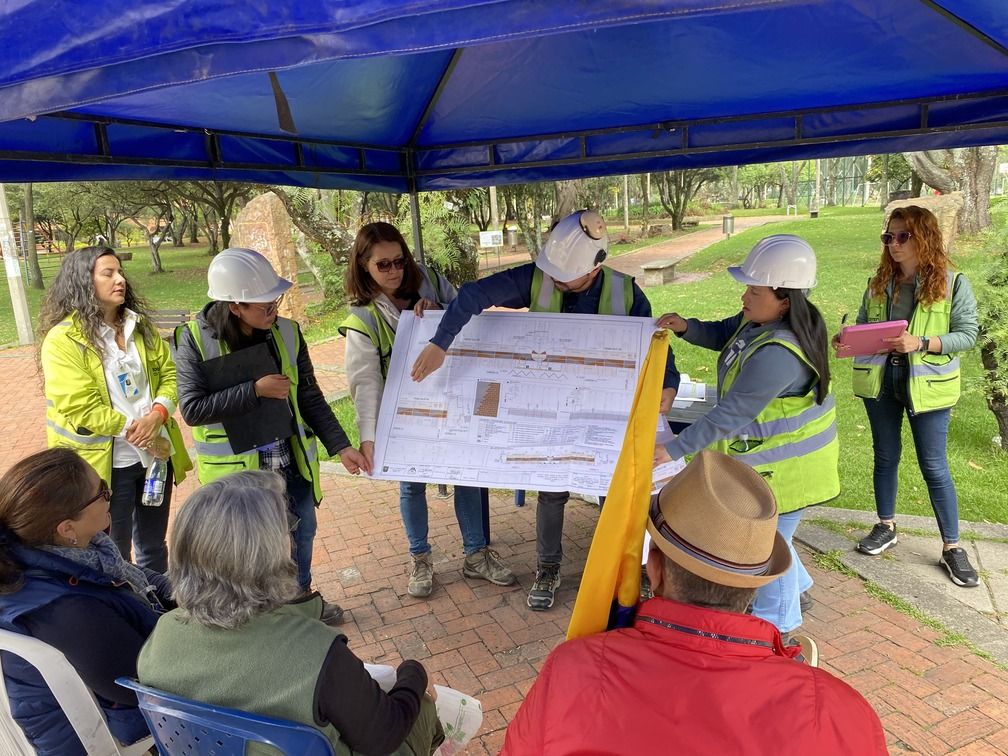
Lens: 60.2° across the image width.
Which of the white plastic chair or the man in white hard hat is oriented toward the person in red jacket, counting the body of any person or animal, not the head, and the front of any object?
the man in white hard hat

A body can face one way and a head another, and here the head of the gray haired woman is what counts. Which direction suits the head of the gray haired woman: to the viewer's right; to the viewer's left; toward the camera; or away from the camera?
away from the camera

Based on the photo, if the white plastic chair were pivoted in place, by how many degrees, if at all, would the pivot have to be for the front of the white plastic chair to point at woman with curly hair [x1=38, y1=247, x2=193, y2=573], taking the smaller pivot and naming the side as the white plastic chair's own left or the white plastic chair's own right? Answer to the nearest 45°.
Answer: approximately 45° to the white plastic chair's own left

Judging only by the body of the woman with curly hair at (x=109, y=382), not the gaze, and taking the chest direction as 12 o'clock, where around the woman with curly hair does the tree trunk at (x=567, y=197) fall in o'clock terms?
The tree trunk is roughly at 9 o'clock from the woman with curly hair.

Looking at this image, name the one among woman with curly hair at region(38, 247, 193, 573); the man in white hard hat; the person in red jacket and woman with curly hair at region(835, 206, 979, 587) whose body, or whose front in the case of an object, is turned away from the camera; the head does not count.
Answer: the person in red jacket

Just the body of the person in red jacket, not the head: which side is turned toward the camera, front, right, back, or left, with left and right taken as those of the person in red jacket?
back

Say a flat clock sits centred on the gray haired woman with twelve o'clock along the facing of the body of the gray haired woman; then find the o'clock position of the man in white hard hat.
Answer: The man in white hard hat is roughly at 12 o'clock from the gray haired woman.

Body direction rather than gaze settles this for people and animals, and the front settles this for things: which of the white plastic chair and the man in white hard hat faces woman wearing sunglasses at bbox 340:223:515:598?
the white plastic chair

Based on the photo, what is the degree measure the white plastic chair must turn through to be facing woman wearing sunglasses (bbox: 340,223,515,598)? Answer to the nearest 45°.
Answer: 0° — it already faces them

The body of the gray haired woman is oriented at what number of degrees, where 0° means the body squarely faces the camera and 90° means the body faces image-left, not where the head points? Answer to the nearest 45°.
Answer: approximately 225°
